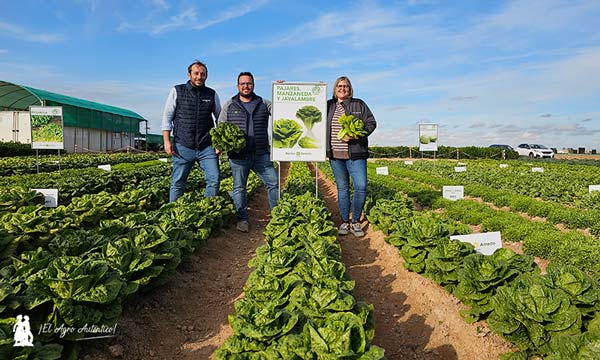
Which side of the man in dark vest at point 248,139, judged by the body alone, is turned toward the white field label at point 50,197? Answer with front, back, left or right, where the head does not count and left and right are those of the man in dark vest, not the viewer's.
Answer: right

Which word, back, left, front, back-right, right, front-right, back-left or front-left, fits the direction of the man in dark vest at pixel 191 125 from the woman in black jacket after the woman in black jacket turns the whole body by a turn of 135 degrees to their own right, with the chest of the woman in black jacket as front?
front-left

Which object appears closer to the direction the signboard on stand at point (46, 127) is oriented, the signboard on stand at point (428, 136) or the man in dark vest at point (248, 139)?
the man in dark vest

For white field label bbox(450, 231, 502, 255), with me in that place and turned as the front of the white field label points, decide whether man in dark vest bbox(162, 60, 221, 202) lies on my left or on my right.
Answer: on my right

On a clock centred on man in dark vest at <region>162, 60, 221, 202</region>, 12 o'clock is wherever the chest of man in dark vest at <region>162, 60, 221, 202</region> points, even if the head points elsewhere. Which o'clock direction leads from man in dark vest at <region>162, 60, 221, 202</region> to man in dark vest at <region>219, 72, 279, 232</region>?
man in dark vest at <region>219, 72, 279, 232</region> is roughly at 9 o'clock from man in dark vest at <region>162, 60, 221, 202</region>.

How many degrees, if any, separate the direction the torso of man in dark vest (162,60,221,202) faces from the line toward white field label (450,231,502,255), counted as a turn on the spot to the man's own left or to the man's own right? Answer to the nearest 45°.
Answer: approximately 45° to the man's own left

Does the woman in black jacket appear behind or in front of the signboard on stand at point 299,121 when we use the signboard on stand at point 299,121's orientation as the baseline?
in front

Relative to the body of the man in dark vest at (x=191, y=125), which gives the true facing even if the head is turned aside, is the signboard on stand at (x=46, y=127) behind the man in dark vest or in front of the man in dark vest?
behind

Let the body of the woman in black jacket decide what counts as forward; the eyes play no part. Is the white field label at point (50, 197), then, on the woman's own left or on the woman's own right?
on the woman's own right
